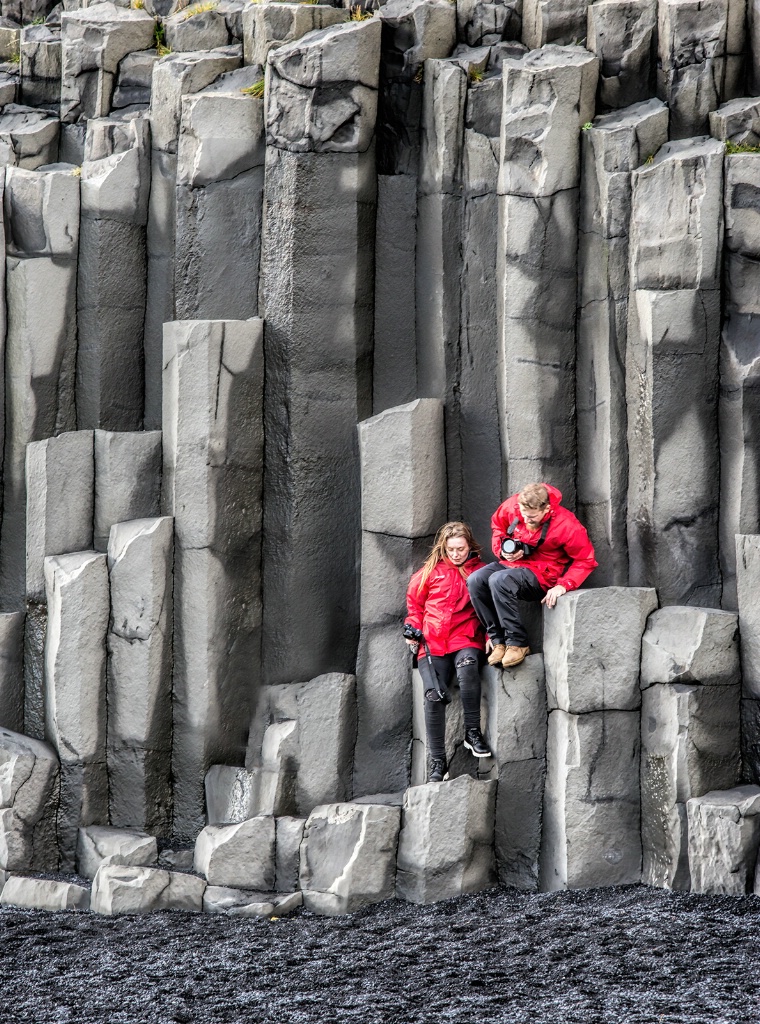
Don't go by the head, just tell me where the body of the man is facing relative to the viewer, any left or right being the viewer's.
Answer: facing the viewer and to the left of the viewer

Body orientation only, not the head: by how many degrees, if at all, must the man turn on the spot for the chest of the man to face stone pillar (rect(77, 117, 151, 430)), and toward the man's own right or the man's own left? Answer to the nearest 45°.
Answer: approximately 90° to the man's own right

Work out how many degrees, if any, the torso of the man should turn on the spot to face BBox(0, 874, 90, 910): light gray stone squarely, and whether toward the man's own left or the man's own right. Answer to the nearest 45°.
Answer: approximately 45° to the man's own right

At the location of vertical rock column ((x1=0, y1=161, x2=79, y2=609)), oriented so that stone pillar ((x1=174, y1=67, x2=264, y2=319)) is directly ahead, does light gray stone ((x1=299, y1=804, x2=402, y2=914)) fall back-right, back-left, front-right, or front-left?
front-right

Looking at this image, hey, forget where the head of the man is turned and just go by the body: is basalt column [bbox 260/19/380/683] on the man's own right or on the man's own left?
on the man's own right

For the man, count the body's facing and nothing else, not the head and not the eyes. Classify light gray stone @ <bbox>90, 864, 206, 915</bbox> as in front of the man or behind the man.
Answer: in front

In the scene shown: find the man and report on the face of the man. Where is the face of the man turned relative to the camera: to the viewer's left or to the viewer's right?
to the viewer's left
